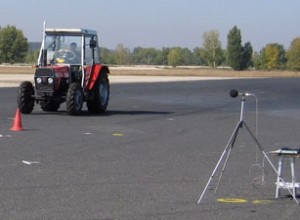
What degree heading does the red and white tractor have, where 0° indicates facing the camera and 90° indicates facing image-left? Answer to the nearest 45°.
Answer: approximately 45°
